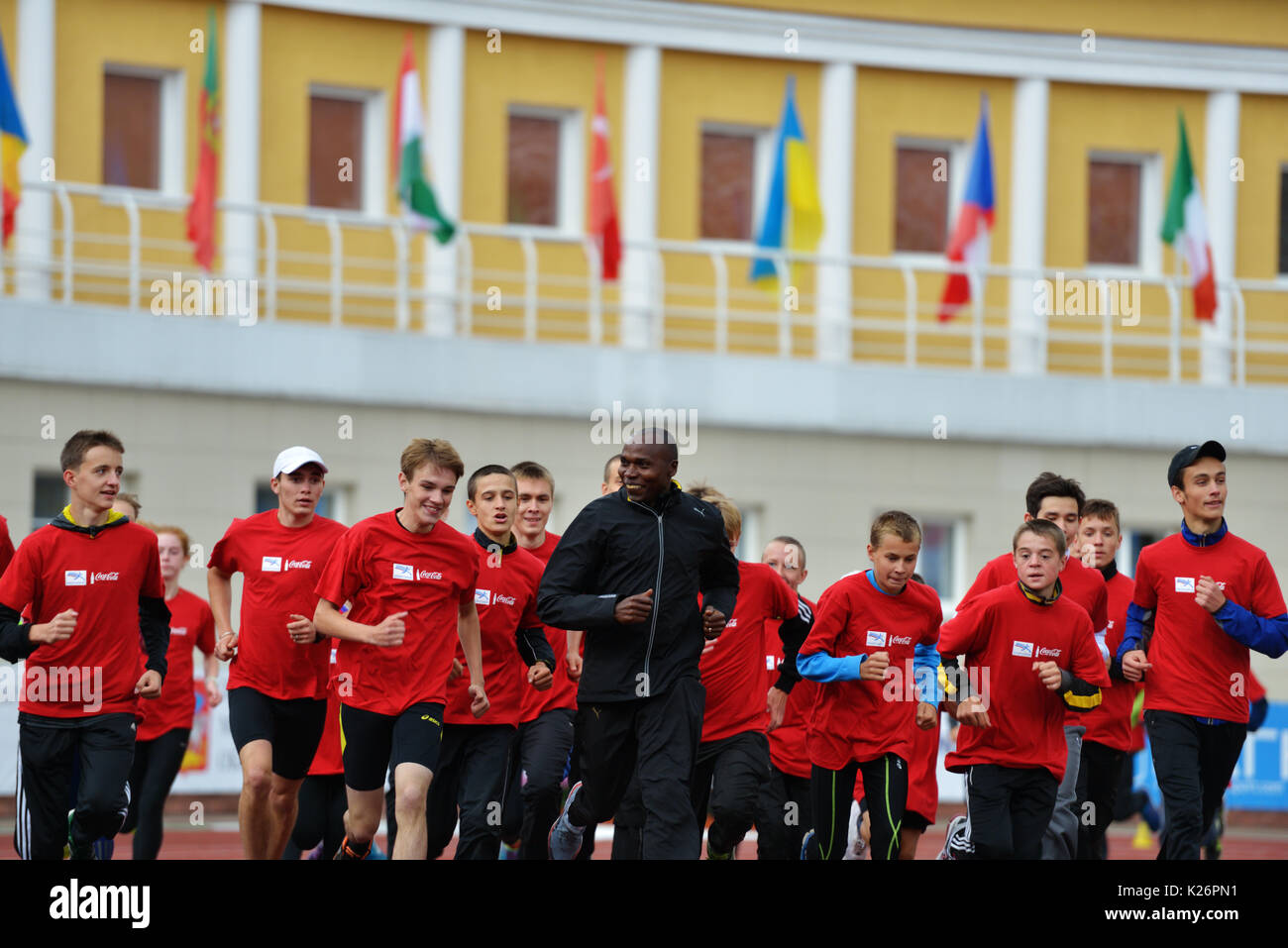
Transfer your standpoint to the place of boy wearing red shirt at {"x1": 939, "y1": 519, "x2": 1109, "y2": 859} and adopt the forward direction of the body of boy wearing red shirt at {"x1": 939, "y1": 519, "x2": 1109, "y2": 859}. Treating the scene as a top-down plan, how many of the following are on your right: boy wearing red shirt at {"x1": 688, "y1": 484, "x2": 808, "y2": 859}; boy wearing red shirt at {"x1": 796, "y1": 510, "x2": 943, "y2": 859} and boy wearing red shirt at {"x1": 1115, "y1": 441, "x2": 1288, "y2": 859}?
2

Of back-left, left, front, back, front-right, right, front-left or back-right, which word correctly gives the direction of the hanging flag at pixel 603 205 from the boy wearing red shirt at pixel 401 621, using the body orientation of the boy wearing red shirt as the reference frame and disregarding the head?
back-left

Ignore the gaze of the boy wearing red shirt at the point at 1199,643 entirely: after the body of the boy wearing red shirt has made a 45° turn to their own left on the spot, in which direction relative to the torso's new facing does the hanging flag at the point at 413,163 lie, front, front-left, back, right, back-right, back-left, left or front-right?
back

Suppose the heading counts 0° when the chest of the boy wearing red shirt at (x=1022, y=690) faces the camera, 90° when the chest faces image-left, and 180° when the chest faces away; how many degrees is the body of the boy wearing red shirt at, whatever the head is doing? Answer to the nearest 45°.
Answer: approximately 0°

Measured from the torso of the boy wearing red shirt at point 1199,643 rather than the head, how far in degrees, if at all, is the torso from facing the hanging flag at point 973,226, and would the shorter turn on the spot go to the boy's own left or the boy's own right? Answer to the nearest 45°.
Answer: approximately 180°

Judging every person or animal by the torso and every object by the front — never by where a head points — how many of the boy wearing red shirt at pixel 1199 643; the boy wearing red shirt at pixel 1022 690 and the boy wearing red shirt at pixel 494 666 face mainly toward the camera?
3

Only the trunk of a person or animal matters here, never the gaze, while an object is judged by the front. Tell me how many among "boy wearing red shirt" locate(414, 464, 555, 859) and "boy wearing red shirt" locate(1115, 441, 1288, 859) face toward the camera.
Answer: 2

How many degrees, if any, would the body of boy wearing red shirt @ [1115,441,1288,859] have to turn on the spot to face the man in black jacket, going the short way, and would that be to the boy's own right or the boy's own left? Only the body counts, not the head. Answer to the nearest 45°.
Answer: approximately 45° to the boy's own right

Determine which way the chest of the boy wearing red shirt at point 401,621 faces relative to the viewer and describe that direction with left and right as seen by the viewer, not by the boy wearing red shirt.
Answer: facing the viewer and to the right of the viewer
